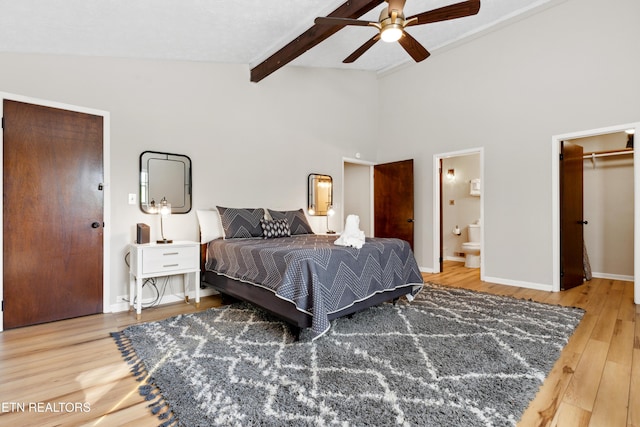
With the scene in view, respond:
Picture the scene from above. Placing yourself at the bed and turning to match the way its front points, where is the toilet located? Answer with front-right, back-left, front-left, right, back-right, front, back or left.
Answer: left

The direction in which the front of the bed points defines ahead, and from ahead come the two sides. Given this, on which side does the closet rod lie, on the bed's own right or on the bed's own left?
on the bed's own left

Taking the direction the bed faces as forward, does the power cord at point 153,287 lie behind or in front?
behind

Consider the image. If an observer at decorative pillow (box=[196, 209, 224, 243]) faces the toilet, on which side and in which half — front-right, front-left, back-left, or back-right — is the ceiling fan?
front-right

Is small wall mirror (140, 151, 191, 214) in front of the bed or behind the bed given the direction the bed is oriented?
behind

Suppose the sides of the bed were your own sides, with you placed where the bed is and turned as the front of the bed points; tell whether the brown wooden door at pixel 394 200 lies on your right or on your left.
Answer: on your left

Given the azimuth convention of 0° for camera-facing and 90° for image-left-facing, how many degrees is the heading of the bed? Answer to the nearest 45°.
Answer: approximately 315°
